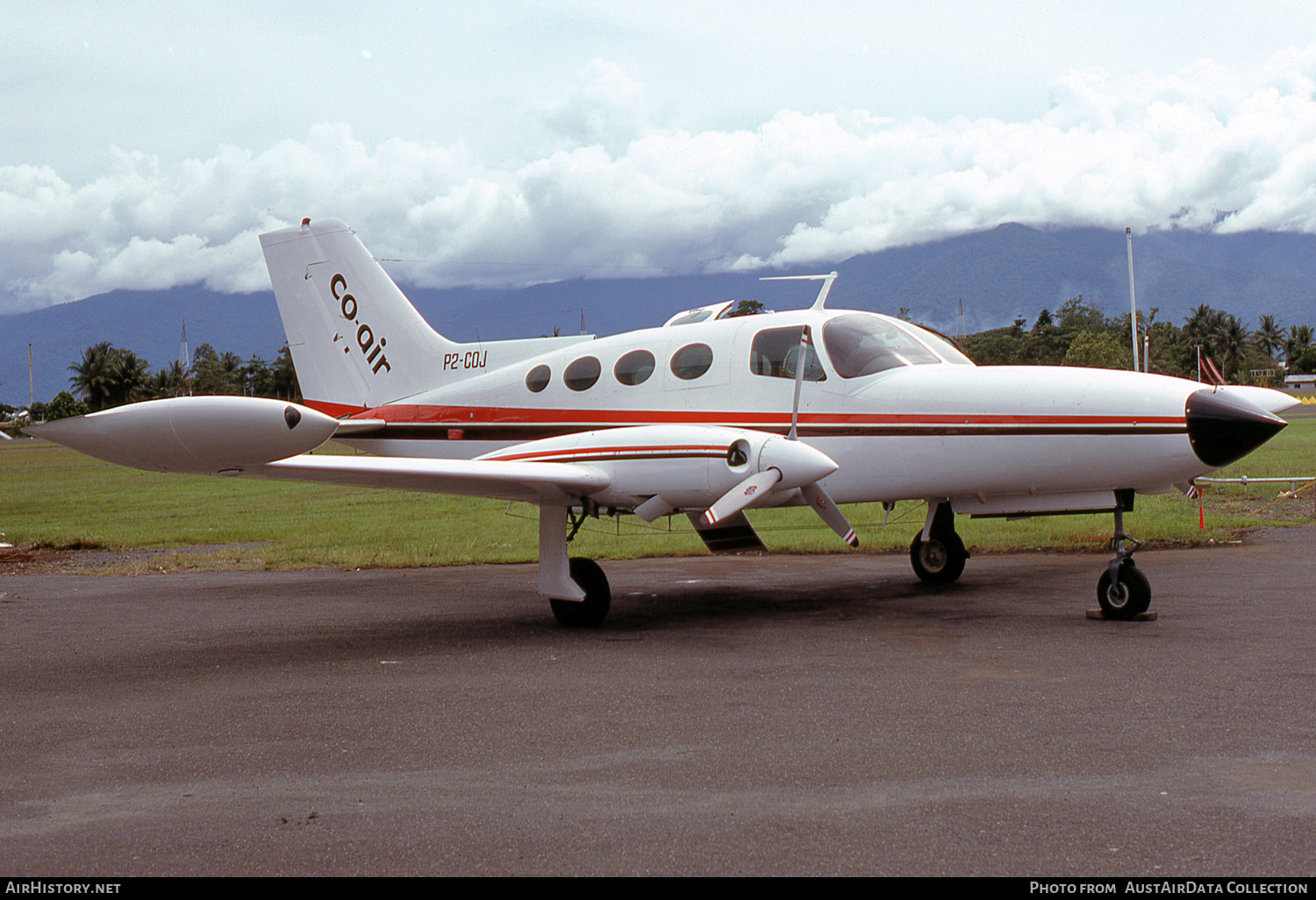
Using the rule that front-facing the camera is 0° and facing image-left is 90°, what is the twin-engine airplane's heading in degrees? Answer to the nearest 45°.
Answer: approximately 315°
